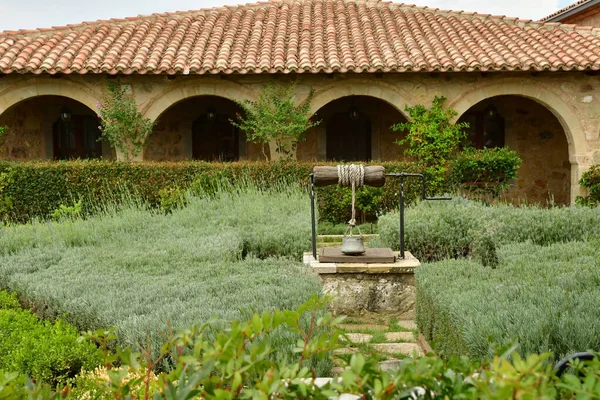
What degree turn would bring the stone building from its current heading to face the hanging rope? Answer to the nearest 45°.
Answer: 0° — it already faces it

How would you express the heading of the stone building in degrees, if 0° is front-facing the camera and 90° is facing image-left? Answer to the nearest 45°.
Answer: approximately 0°

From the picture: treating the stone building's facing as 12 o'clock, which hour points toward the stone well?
The stone well is roughly at 12 o'clock from the stone building.

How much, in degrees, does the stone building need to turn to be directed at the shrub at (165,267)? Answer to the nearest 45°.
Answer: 0° — it already faces it

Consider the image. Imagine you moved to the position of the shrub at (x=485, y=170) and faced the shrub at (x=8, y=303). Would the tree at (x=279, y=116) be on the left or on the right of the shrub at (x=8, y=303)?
right

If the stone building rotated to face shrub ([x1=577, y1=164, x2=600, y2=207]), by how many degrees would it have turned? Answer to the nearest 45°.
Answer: approximately 90° to its left

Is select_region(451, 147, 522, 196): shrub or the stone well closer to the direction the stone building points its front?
the stone well
